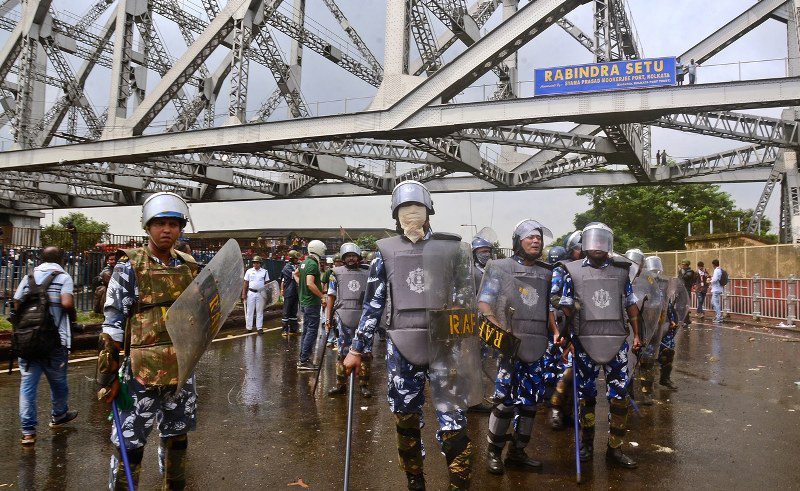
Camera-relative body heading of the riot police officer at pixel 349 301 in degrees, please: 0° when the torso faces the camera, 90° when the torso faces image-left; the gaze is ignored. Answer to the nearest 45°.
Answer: approximately 0°

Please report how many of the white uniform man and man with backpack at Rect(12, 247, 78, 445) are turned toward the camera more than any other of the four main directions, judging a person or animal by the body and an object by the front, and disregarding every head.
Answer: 1

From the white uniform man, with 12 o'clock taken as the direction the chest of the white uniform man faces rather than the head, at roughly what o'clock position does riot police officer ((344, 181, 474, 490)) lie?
The riot police officer is roughly at 12 o'clock from the white uniform man.

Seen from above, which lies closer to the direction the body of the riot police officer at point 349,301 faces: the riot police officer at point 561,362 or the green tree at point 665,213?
the riot police officer

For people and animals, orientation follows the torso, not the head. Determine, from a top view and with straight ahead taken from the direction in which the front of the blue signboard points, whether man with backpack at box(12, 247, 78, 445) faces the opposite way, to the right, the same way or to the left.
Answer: the opposite way

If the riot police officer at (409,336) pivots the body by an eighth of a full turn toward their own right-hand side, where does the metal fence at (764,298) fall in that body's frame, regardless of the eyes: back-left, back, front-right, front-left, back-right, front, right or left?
back

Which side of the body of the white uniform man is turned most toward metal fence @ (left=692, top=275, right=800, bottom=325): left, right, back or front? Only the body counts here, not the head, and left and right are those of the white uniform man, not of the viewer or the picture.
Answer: left

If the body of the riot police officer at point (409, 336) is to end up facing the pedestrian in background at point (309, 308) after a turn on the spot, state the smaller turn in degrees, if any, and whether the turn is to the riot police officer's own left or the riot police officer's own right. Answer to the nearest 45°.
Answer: approximately 180°

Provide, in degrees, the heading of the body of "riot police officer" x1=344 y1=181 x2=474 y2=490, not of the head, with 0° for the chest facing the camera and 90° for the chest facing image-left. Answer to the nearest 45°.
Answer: approximately 0°
